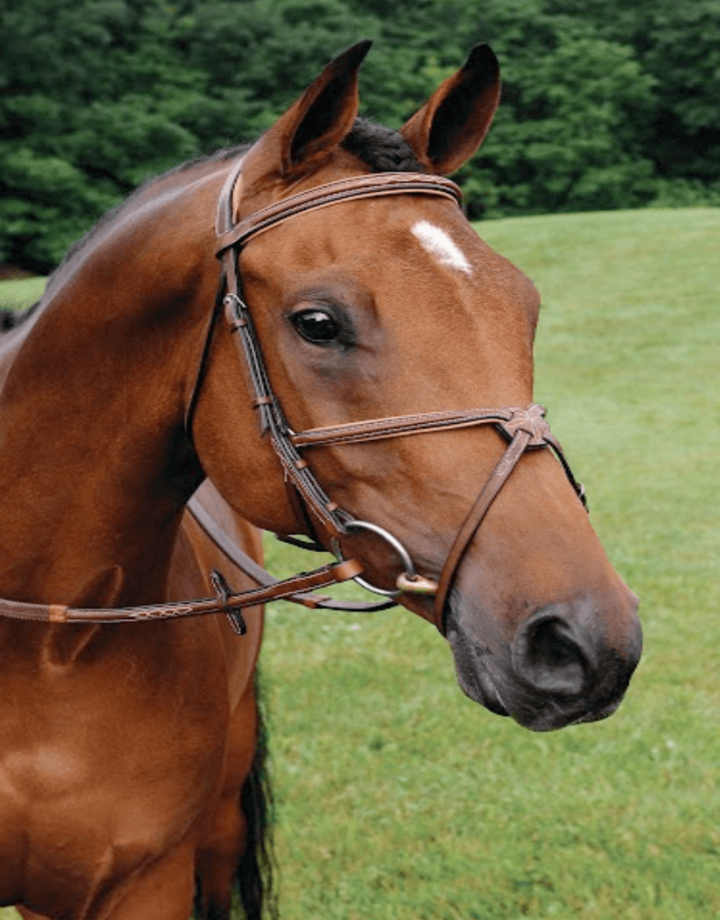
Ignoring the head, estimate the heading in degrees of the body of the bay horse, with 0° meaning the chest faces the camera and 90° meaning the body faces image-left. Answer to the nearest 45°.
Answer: approximately 315°
